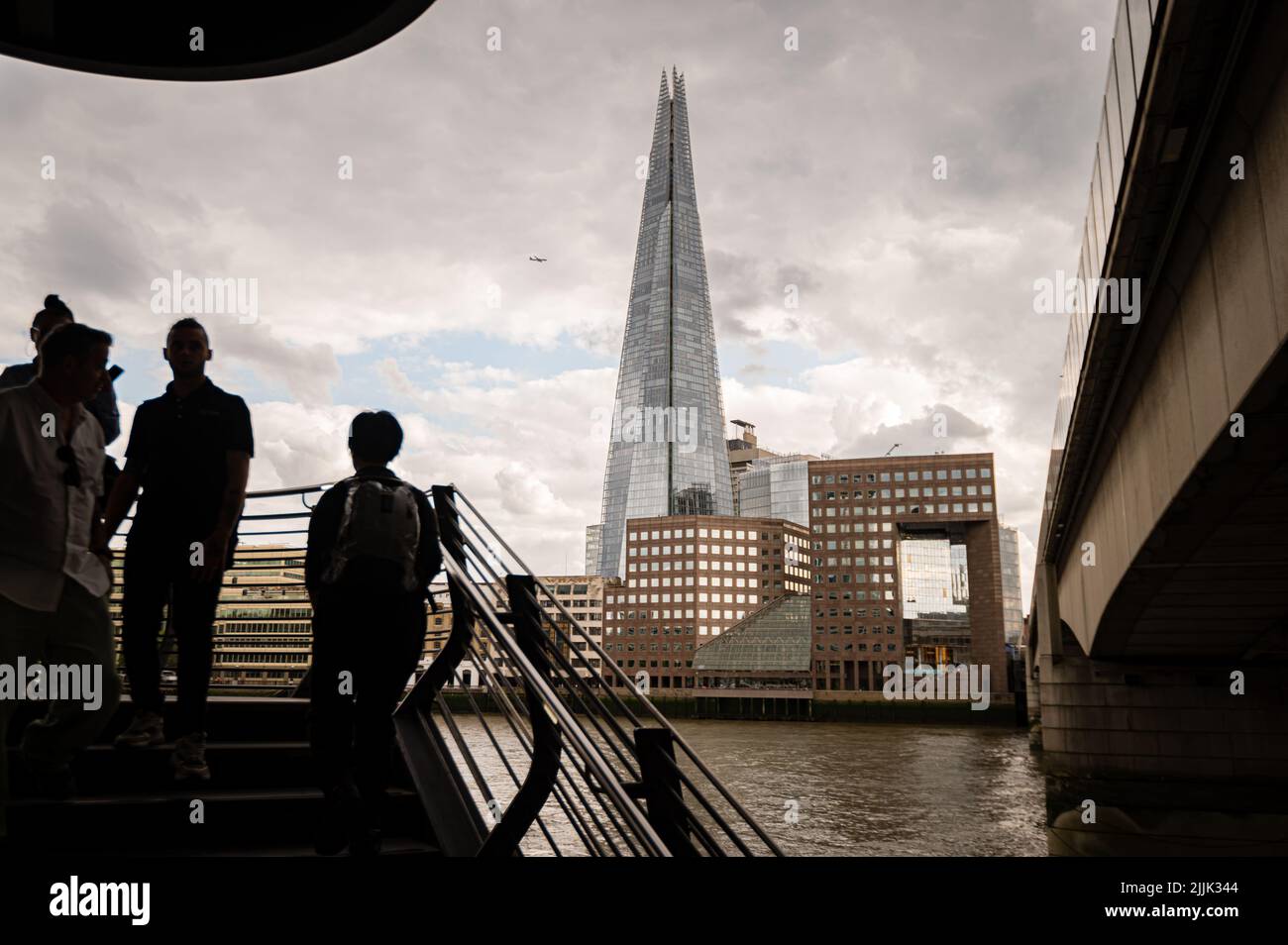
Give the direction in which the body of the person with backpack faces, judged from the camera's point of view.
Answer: away from the camera

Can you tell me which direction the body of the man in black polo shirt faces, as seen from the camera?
toward the camera

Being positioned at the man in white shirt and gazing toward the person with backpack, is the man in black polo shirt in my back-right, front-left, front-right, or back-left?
front-left

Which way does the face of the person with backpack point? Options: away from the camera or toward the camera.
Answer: away from the camera

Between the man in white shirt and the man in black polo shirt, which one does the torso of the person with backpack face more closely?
the man in black polo shirt

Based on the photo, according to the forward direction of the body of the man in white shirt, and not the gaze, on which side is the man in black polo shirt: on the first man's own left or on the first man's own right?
on the first man's own left

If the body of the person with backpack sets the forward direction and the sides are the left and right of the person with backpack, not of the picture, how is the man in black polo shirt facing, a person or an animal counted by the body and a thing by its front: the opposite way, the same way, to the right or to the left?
the opposite way

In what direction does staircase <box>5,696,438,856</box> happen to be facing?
toward the camera

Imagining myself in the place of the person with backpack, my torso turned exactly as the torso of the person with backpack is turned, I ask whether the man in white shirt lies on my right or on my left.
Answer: on my left

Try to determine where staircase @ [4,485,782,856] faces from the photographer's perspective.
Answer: facing the viewer

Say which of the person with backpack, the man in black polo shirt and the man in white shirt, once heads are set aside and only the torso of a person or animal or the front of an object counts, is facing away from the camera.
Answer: the person with backpack
